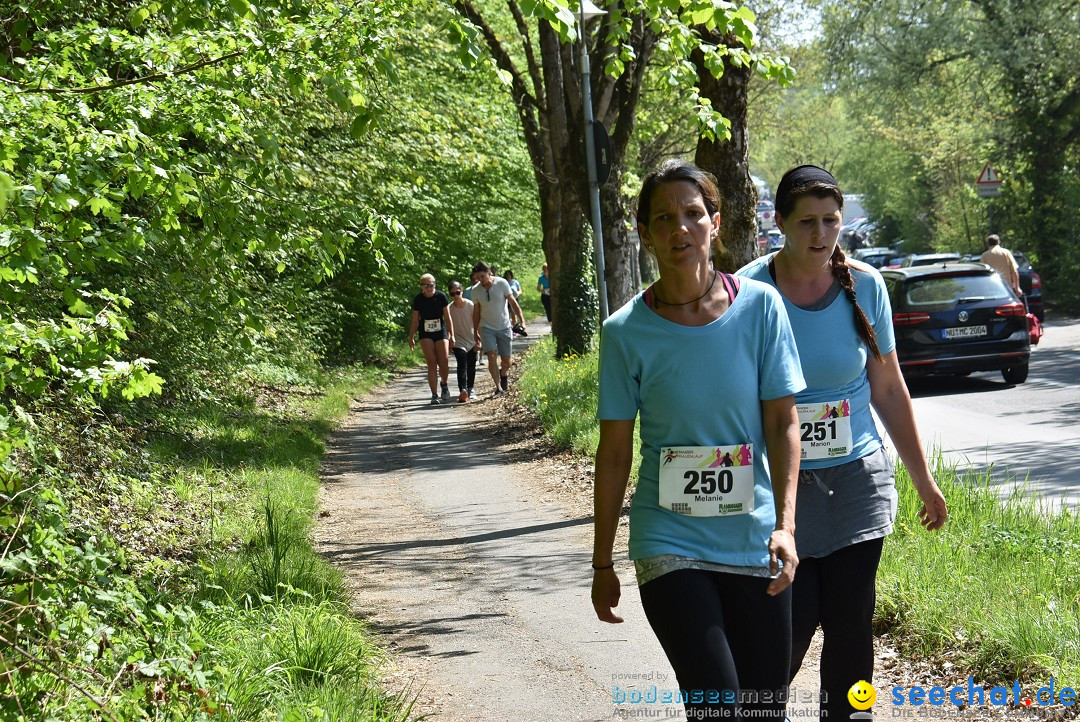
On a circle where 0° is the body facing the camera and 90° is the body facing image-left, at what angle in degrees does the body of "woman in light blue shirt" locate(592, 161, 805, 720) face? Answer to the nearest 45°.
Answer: approximately 0°

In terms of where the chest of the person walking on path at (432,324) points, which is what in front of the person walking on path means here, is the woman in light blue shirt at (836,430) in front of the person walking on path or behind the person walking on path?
in front

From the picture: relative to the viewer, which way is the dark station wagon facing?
away from the camera

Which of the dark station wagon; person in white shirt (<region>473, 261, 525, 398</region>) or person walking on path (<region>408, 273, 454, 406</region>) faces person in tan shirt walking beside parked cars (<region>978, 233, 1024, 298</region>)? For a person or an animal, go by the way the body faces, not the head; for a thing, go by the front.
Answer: the dark station wagon

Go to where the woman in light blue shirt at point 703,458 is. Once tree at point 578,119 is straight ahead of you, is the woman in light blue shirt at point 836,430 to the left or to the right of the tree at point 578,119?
right

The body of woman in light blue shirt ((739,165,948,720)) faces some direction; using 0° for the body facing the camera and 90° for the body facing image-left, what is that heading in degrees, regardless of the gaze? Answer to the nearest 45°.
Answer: approximately 45°

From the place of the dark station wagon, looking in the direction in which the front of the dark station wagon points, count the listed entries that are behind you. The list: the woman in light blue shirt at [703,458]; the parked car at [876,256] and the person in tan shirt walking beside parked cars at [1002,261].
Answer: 1

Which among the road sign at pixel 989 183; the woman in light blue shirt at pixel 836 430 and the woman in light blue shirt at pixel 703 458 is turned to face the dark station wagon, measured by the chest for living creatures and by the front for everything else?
the road sign

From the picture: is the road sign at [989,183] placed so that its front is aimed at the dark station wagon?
yes

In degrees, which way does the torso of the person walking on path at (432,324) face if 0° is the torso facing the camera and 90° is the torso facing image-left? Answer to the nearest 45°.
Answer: approximately 0°
